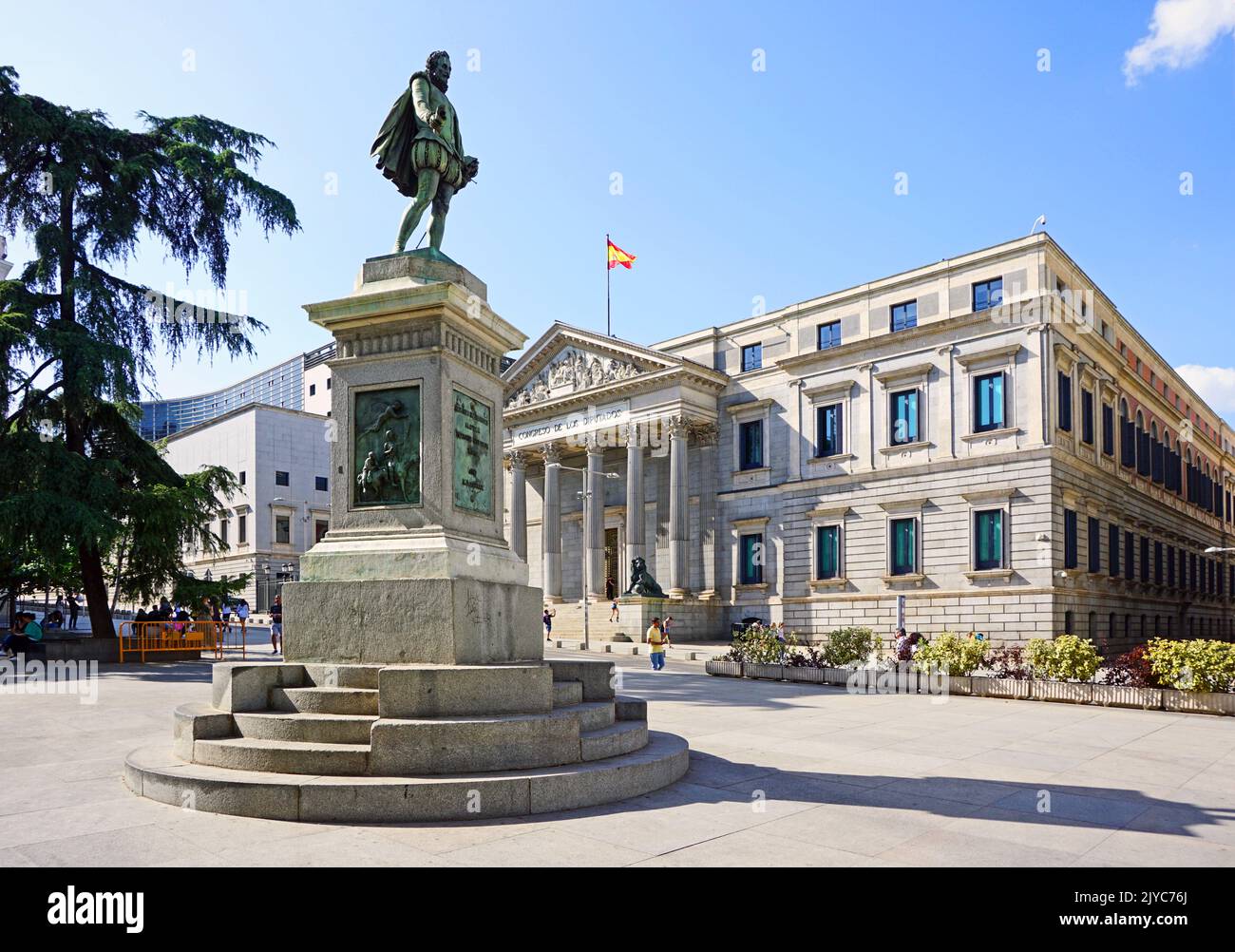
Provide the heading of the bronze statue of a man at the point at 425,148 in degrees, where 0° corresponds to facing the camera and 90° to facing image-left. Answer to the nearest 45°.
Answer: approximately 315°

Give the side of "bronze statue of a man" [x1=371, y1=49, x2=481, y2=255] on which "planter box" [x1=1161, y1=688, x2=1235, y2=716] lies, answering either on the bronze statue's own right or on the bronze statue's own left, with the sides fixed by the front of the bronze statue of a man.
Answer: on the bronze statue's own left

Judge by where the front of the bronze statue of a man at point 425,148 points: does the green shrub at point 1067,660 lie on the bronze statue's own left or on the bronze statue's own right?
on the bronze statue's own left

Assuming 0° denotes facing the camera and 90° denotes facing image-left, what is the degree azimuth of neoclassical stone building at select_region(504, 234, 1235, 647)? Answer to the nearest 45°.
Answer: approximately 45°

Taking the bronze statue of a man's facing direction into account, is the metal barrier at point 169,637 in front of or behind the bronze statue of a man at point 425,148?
behind
